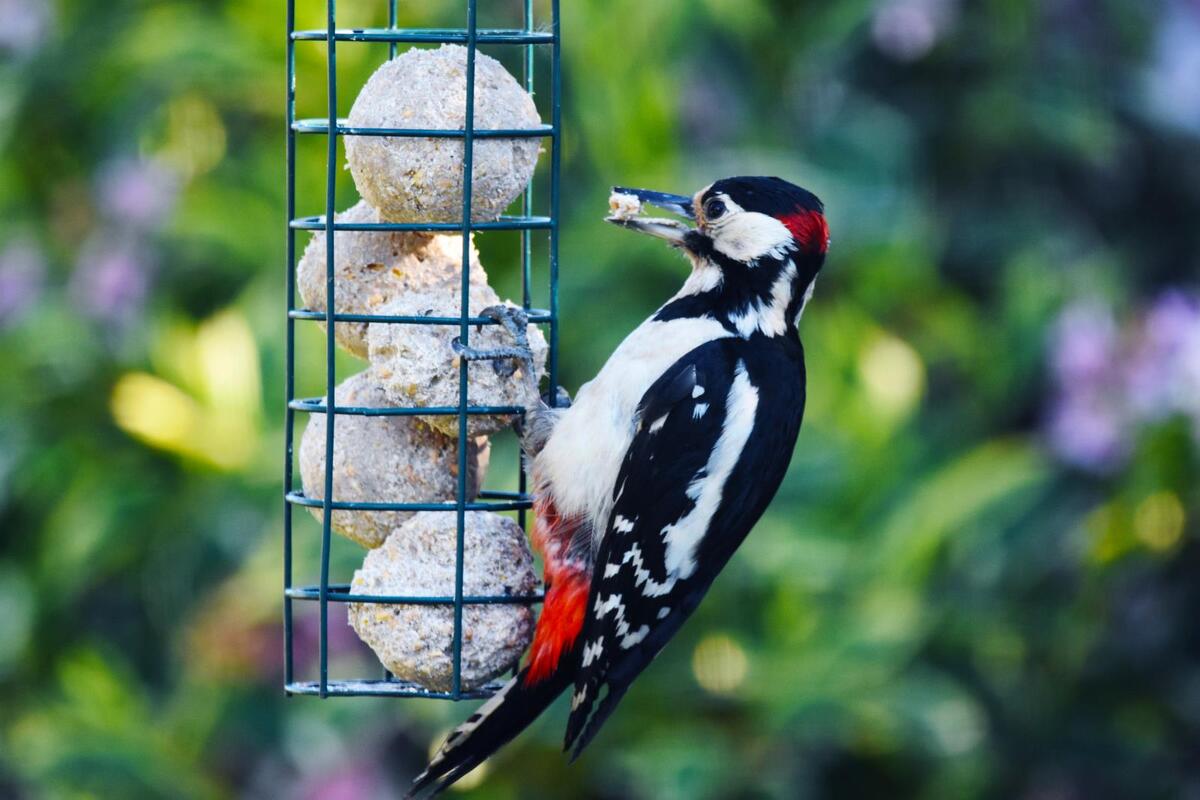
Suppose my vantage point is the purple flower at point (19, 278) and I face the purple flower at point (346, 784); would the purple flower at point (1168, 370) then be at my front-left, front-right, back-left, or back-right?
front-left

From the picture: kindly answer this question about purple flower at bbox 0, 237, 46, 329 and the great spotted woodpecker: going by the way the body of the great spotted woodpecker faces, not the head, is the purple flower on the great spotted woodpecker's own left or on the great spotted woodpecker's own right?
on the great spotted woodpecker's own right

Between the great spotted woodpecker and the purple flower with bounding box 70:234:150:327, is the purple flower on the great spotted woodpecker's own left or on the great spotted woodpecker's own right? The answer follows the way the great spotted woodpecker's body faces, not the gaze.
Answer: on the great spotted woodpecker's own right

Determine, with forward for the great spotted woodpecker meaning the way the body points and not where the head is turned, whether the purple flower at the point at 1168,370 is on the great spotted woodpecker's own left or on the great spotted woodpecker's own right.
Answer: on the great spotted woodpecker's own right

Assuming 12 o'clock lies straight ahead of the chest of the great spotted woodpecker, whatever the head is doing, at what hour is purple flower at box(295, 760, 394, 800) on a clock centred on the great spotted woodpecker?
The purple flower is roughly at 2 o'clock from the great spotted woodpecker.

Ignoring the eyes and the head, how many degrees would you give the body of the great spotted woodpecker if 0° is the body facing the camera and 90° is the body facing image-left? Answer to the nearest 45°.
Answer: approximately 90°

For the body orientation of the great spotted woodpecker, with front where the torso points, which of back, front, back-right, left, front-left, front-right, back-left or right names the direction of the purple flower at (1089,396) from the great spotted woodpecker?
back-right

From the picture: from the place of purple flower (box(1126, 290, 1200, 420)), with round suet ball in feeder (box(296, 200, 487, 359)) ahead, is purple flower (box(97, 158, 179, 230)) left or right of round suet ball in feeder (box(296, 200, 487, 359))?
right

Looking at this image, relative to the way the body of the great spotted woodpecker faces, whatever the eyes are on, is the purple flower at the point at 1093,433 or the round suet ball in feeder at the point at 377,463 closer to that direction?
the round suet ball in feeder

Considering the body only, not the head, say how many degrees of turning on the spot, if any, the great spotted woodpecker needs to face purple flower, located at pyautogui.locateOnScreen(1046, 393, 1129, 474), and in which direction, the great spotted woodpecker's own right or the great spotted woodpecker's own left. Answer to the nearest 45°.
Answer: approximately 135° to the great spotted woodpecker's own right
